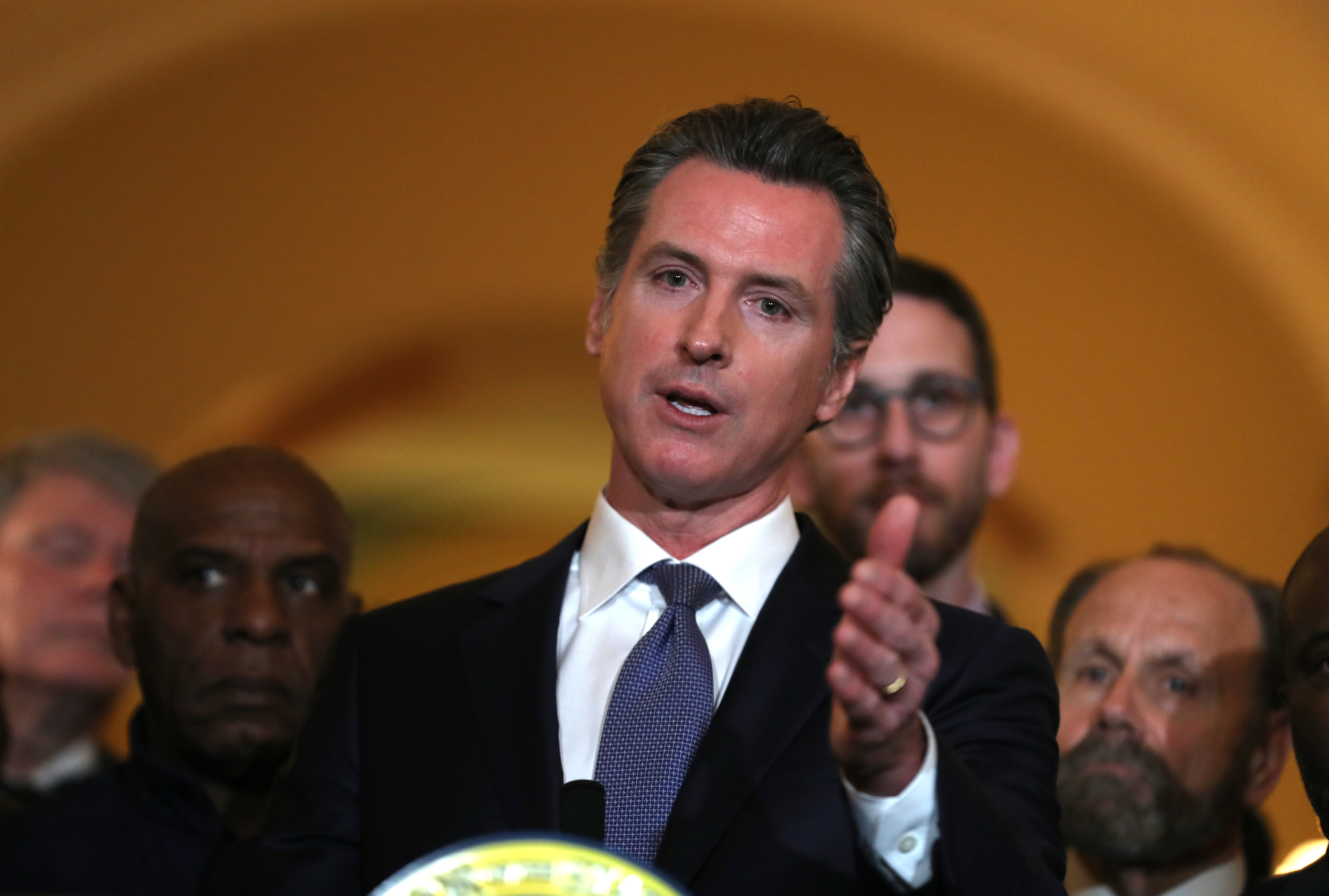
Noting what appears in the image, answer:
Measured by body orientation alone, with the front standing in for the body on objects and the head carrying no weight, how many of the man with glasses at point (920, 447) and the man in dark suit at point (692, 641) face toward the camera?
2

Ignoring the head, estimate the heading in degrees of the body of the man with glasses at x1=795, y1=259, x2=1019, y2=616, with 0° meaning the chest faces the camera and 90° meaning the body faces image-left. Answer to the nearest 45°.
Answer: approximately 0°

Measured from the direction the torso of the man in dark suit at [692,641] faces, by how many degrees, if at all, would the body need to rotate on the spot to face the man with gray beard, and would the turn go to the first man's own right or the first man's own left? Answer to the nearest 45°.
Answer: approximately 135° to the first man's own left

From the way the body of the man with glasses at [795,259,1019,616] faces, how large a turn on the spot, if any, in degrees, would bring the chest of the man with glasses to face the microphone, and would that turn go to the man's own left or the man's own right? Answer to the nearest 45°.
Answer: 0° — they already face it

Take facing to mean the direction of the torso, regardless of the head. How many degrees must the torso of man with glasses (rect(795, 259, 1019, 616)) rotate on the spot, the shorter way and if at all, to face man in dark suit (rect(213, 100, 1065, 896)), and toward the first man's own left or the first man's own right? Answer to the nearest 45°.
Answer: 0° — they already face them

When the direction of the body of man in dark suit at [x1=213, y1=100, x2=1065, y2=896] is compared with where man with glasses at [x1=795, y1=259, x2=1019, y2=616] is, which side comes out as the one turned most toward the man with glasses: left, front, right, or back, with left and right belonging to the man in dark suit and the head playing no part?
back
